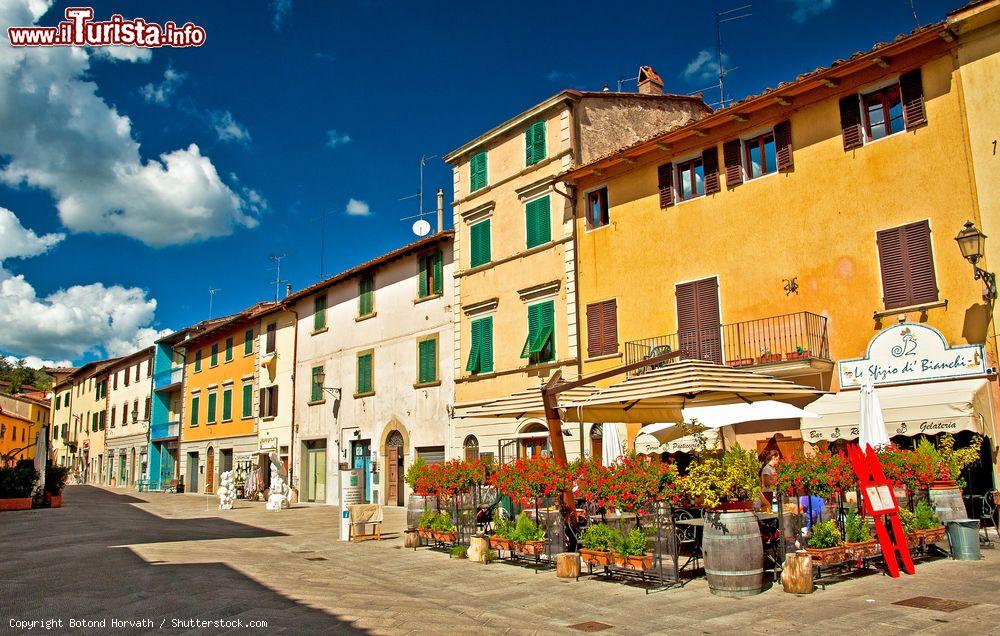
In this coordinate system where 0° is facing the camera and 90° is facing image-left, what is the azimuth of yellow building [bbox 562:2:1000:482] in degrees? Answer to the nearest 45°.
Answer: approximately 45°

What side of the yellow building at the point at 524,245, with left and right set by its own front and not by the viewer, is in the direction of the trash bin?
left

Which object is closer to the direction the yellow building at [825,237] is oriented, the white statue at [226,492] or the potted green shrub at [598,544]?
the potted green shrub

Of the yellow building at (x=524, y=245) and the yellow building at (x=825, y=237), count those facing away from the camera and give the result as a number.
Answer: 0

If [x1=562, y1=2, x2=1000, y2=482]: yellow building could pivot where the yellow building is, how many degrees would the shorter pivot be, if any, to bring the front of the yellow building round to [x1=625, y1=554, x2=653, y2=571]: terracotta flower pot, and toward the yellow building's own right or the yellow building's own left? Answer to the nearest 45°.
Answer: approximately 45° to the yellow building's own left

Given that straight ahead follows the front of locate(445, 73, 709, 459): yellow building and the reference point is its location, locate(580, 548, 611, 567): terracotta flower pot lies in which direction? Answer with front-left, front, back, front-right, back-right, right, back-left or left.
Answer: front-left

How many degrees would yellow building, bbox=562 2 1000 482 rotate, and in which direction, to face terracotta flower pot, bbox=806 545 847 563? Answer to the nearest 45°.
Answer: approximately 45° to its left

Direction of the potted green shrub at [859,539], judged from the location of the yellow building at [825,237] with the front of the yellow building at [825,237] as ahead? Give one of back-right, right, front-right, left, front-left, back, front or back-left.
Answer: front-left

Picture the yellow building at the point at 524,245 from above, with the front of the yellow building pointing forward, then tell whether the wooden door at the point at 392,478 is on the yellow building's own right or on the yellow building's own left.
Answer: on the yellow building's own right

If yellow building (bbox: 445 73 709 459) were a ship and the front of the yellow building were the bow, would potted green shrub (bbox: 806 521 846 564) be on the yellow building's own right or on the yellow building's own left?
on the yellow building's own left

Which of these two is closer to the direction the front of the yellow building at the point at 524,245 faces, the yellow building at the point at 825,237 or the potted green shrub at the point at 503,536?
the potted green shrub

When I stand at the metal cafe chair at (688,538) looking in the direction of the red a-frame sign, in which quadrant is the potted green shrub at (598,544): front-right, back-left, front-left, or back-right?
back-right

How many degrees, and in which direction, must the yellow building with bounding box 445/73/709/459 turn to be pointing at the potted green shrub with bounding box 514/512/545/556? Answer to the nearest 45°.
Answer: approximately 45° to its left
